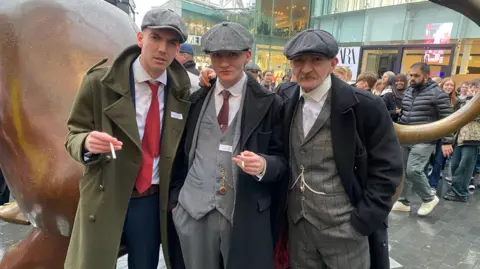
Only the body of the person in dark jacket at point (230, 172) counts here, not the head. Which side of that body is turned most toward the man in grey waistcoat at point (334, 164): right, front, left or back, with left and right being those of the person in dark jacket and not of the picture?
left

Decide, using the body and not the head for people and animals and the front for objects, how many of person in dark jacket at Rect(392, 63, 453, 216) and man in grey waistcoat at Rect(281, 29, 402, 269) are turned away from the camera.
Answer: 0

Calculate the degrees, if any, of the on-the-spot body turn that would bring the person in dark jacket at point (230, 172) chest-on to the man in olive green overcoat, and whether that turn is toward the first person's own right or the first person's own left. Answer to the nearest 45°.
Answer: approximately 90° to the first person's own right

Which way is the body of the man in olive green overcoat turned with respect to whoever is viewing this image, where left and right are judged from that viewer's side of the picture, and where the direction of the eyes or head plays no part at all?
facing the viewer and to the right of the viewer

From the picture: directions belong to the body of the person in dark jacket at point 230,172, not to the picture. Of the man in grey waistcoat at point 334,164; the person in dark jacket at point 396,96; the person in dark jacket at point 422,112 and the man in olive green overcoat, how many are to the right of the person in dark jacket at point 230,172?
1

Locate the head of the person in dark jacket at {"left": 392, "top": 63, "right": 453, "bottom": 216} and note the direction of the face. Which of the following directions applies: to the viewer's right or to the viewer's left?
to the viewer's left

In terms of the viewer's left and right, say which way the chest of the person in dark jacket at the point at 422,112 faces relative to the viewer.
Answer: facing the viewer and to the left of the viewer

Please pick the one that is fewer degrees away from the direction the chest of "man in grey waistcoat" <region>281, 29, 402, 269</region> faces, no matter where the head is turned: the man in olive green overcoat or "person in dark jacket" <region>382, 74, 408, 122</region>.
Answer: the man in olive green overcoat

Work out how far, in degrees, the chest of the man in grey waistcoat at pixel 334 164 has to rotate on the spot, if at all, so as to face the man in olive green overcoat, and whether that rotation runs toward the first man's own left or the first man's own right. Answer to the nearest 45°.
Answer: approximately 45° to the first man's own right

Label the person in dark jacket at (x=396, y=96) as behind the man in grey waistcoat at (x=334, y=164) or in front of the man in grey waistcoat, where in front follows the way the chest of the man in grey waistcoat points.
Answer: behind

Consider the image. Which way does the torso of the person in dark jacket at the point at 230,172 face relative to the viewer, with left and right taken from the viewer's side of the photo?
facing the viewer

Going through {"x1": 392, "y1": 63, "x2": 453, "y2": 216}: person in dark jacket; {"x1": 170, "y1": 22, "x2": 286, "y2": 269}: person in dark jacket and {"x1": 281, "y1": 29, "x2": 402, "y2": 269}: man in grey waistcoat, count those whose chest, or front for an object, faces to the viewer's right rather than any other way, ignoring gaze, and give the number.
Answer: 0
